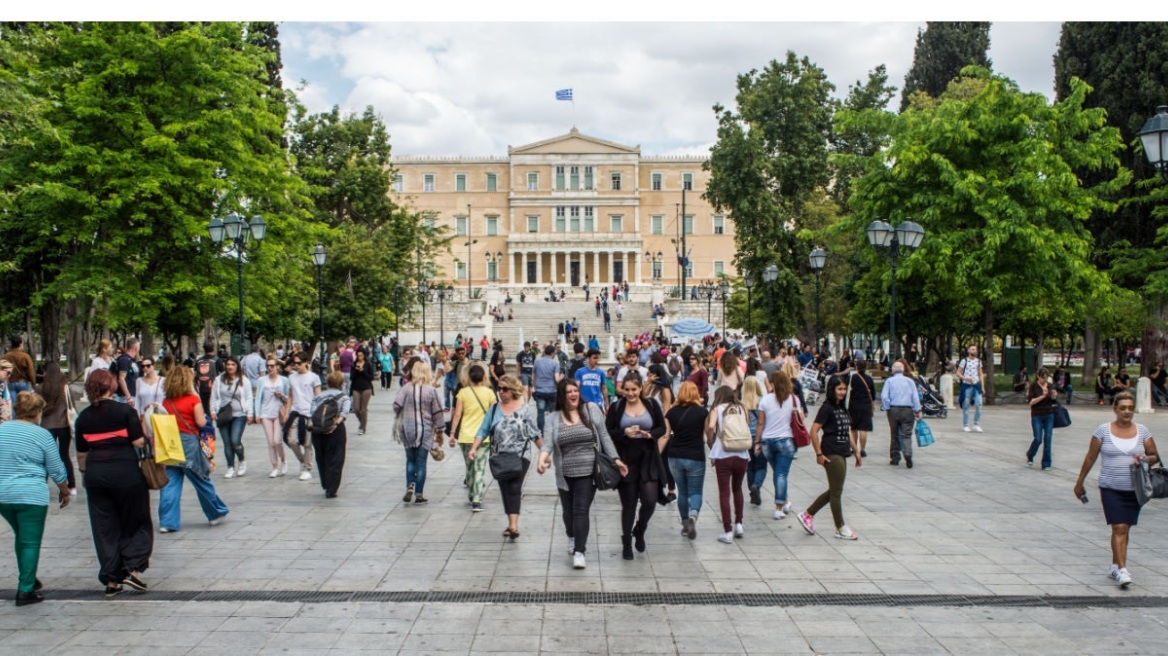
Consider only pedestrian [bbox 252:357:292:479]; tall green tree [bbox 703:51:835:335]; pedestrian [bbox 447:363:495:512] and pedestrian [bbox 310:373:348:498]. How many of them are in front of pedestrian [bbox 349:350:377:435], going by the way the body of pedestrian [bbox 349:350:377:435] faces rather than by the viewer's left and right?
3

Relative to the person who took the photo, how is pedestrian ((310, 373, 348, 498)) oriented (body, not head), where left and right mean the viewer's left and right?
facing away from the viewer

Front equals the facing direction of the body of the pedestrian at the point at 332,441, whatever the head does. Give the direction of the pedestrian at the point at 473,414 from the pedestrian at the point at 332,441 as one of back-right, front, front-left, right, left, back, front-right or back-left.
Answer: back-right

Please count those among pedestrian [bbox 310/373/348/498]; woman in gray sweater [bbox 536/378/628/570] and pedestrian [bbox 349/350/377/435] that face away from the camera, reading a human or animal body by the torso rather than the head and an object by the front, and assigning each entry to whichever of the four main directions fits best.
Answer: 1

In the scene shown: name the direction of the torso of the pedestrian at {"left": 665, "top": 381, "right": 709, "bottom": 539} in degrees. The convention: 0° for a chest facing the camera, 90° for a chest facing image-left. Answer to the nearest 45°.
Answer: approximately 180°

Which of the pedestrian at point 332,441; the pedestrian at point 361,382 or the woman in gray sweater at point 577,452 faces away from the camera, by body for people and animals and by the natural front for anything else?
the pedestrian at point 332,441

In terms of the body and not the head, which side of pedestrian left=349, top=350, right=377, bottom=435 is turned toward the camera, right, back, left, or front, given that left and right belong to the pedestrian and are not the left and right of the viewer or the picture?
front

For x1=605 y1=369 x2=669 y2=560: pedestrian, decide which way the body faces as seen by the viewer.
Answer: toward the camera

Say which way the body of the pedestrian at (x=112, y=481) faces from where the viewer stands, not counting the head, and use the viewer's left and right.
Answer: facing away from the viewer and to the right of the viewer

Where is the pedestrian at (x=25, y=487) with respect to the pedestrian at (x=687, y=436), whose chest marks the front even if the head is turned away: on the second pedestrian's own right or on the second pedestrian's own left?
on the second pedestrian's own left

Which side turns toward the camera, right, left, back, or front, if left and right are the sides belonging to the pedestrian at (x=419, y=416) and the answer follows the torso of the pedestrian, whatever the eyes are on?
back
